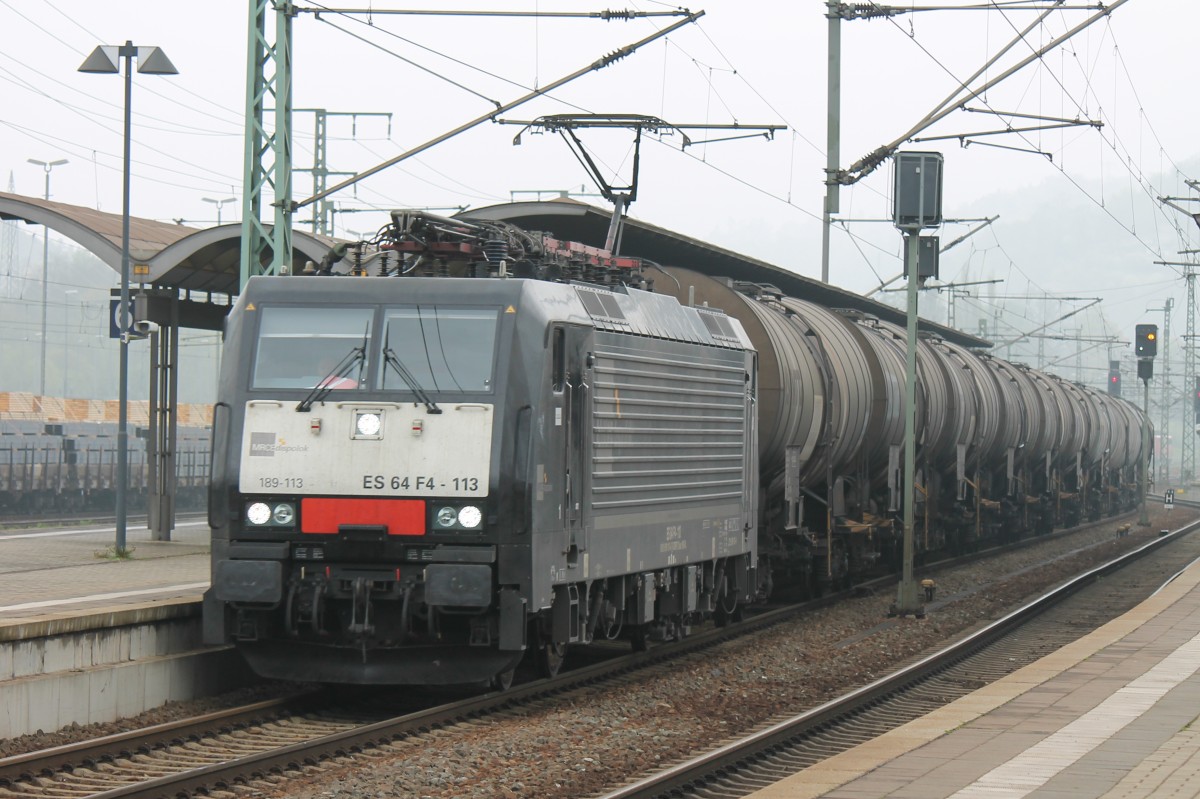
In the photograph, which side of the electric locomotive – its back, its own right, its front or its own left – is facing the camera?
front

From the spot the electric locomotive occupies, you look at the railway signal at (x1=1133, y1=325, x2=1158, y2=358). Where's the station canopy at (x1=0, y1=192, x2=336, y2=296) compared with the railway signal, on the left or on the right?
left

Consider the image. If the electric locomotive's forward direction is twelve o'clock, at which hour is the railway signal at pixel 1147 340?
The railway signal is roughly at 7 o'clock from the electric locomotive.

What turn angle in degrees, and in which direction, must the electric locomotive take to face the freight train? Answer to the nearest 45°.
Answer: approximately 180°

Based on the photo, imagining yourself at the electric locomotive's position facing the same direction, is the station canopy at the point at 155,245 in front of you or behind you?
behind

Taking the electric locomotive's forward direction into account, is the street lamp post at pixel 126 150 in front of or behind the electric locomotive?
behind

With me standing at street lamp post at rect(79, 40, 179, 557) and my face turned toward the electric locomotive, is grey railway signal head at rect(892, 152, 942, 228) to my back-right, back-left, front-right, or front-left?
front-left
